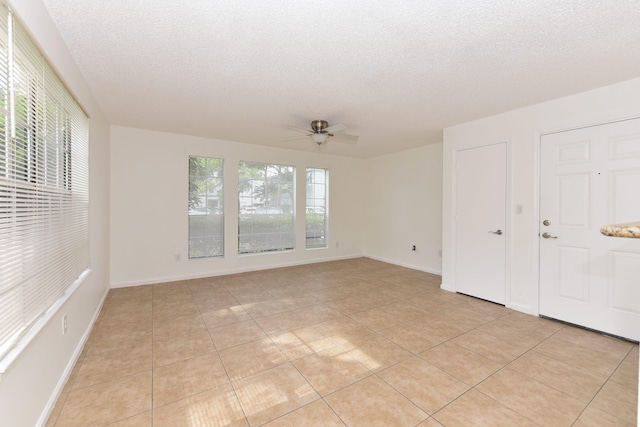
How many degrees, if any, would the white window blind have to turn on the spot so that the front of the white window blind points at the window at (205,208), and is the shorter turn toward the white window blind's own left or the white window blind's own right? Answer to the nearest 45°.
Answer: approximately 45° to the white window blind's own left

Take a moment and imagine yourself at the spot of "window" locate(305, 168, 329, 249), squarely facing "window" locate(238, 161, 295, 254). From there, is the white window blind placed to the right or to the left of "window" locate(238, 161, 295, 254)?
left

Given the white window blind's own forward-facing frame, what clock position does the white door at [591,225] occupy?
The white door is roughly at 1 o'clock from the white window blind.

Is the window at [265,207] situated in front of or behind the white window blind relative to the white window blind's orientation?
in front

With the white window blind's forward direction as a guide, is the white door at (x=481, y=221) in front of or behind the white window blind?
in front

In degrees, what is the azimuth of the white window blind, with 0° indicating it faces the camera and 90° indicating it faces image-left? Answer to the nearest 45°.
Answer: approximately 270°
